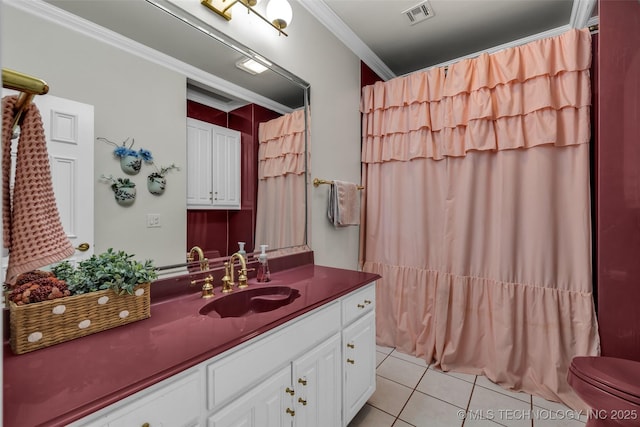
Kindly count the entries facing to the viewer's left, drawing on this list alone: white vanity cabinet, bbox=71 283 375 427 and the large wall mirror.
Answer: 0

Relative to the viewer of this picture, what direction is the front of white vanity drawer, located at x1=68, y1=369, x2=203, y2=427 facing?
facing the viewer and to the right of the viewer

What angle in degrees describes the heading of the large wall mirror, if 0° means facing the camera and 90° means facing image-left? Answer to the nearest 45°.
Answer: approximately 315°

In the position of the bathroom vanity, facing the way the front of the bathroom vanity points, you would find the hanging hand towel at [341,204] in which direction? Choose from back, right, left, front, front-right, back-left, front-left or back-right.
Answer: left

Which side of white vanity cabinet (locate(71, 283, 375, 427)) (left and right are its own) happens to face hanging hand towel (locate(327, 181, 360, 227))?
left

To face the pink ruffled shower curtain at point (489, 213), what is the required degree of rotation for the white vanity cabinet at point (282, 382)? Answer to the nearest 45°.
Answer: approximately 45° to its left

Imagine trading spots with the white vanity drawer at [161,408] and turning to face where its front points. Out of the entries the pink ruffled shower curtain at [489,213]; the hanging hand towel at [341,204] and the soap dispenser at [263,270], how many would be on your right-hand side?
0

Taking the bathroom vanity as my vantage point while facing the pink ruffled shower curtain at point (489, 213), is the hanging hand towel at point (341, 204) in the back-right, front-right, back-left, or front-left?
front-left

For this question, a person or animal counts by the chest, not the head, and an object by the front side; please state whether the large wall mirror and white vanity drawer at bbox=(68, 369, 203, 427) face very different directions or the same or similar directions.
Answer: same or similar directions

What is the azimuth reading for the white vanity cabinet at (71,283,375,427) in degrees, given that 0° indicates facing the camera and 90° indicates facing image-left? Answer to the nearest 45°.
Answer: approximately 315°
